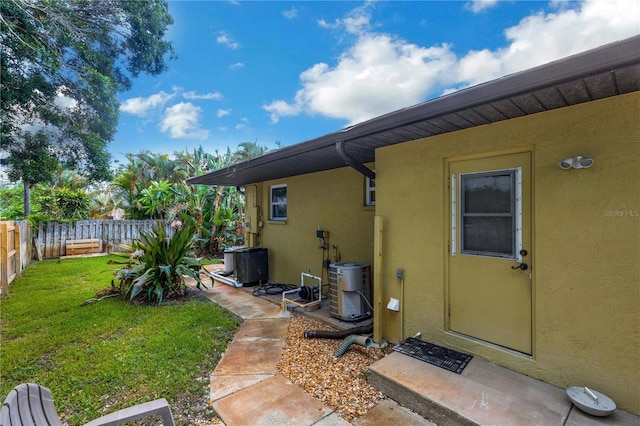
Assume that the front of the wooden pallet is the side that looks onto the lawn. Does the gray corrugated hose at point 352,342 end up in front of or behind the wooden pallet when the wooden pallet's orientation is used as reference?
in front

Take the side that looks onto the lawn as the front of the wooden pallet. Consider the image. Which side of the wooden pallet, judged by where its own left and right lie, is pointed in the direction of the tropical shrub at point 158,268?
front

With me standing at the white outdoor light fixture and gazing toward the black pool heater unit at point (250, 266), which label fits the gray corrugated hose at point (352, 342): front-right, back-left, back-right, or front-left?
front-left

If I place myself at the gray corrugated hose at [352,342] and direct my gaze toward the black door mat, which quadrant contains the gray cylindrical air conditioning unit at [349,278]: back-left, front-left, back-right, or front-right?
back-left

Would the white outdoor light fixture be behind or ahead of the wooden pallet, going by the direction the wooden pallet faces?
ahead

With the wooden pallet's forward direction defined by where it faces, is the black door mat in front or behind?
in front
